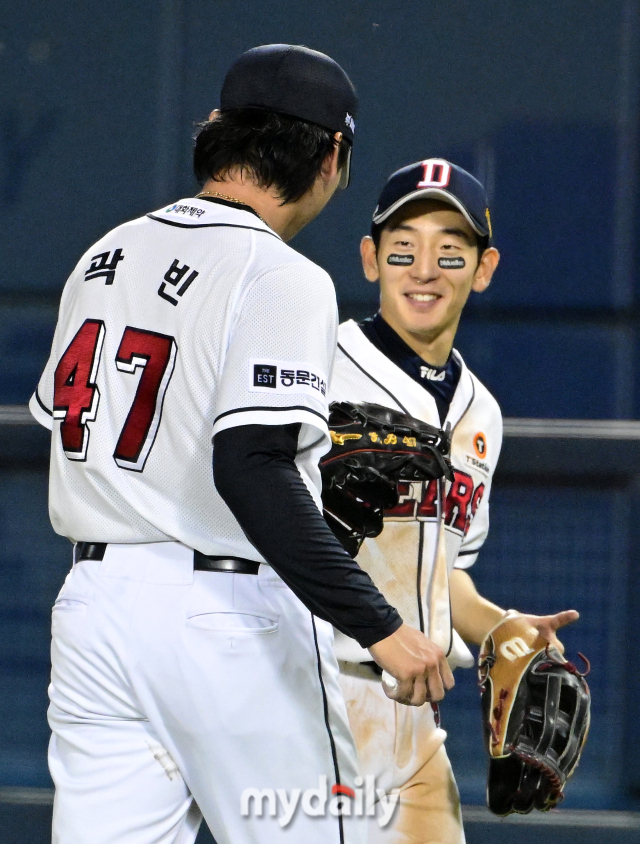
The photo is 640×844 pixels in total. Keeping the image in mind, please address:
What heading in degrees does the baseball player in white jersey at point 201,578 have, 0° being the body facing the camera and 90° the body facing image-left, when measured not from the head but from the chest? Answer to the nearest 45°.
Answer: approximately 225°

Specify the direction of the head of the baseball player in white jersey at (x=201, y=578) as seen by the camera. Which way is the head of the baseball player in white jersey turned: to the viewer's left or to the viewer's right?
to the viewer's right

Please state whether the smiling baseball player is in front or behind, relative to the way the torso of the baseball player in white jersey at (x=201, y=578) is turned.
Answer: in front

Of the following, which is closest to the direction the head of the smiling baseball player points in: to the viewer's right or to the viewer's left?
to the viewer's left

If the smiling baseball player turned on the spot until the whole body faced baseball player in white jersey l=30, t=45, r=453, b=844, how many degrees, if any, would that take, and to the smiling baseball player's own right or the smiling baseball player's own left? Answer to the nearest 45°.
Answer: approximately 45° to the smiling baseball player's own right

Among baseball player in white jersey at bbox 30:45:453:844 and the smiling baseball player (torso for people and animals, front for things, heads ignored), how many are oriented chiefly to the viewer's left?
0
